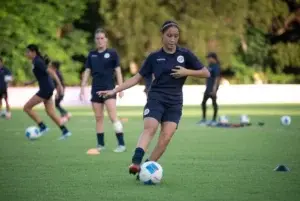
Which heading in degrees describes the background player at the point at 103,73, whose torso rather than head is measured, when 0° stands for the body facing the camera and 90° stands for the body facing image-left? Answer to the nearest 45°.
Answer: approximately 0°

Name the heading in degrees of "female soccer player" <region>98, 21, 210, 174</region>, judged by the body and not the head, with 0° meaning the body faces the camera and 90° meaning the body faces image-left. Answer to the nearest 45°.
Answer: approximately 0°

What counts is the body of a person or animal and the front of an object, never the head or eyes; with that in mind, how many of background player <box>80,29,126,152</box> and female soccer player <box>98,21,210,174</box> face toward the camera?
2

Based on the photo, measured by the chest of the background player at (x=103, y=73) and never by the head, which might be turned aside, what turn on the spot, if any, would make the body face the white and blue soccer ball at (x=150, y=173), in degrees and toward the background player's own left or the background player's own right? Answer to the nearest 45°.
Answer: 0° — they already face it

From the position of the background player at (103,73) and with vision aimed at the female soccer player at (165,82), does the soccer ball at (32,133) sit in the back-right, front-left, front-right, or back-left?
back-right

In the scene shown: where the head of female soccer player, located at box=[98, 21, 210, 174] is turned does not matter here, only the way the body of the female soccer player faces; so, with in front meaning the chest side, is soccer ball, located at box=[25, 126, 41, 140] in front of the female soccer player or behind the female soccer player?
behind
